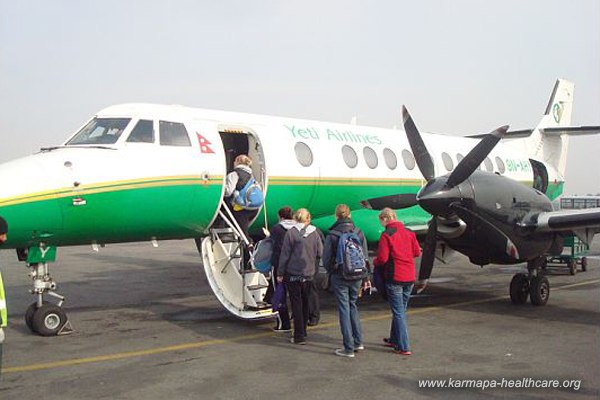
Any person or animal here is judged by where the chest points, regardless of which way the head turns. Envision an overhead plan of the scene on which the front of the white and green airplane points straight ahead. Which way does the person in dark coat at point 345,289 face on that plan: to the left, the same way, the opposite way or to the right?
to the right

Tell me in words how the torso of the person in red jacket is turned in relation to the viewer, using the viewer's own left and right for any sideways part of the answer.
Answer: facing away from the viewer and to the left of the viewer

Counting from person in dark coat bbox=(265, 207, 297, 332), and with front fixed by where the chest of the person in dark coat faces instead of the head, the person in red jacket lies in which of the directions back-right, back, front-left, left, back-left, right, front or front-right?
back

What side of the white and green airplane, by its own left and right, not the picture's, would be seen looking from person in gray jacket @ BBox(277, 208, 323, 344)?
left

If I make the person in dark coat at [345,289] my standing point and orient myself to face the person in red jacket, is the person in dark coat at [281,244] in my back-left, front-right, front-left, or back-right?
back-left

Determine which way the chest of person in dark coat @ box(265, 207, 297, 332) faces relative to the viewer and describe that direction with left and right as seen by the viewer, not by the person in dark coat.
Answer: facing away from the viewer and to the left of the viewer

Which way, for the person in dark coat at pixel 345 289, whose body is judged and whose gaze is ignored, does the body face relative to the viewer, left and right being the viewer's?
facing away from the viewer and to the left of the viewer

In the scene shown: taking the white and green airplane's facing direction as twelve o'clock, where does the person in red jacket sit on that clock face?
The person in red jacket is roughly at 9 o'clock from the white and green airplane.
